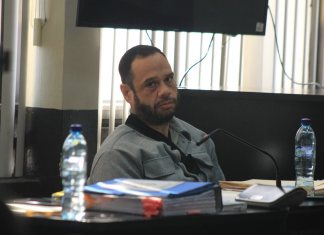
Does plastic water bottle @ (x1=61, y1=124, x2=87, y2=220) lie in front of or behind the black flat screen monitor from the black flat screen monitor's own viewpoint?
in front

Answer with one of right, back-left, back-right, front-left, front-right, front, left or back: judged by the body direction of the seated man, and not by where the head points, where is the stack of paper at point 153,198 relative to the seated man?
front-right

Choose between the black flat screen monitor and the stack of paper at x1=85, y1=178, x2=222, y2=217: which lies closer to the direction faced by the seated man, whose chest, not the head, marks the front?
the stack of paper

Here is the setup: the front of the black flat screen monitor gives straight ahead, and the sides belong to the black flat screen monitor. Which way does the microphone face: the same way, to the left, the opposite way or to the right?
to the right

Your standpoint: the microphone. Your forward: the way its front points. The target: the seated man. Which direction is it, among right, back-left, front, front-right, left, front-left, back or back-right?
front-right

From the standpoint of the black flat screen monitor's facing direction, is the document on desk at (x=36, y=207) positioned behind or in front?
in front

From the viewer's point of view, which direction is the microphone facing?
to the viewer's left

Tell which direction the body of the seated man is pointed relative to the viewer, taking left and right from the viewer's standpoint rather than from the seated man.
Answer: facing the viewer and to the right of the viewer

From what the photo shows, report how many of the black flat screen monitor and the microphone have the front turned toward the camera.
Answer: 1

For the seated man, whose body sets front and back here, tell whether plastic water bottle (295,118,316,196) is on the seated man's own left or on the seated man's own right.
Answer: on the seated man's own left

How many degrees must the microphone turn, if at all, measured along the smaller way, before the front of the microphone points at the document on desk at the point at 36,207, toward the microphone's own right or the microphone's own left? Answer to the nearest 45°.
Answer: approximately 45° to the microphone's own left

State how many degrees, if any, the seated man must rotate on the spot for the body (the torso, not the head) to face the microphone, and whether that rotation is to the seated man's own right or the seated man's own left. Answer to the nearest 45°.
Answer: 0° — they already face it
